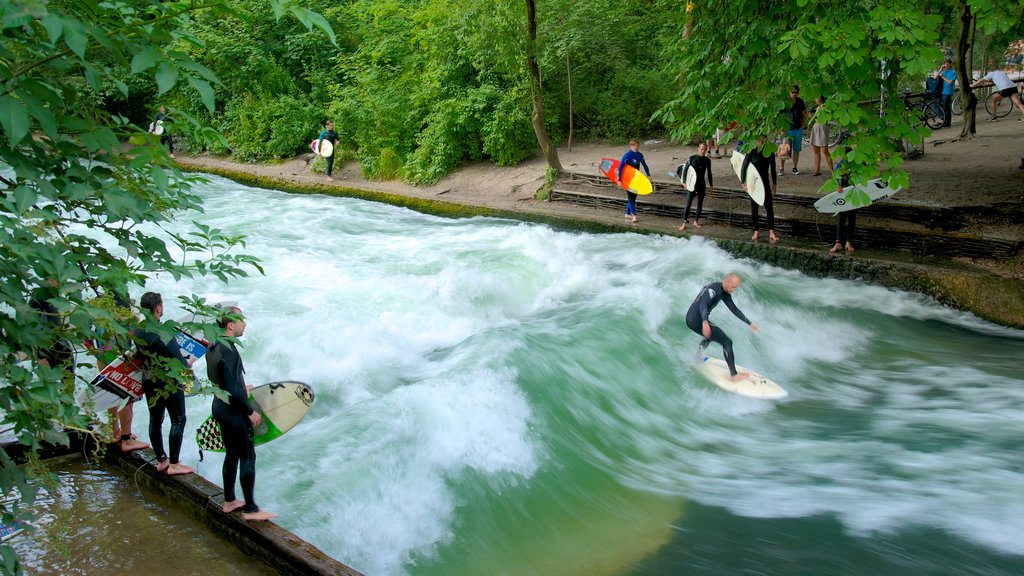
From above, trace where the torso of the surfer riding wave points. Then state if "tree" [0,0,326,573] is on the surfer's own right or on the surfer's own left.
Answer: on the surfer's own right

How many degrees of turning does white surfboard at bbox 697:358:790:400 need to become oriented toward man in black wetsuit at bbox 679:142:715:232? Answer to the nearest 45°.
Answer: approximately 135° to its left

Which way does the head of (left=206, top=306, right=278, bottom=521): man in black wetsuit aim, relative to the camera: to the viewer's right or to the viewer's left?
to the viewer's right

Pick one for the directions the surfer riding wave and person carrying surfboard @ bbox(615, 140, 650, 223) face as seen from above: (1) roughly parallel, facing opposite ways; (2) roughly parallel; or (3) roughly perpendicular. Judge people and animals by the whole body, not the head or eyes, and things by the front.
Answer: roughly perpendicular

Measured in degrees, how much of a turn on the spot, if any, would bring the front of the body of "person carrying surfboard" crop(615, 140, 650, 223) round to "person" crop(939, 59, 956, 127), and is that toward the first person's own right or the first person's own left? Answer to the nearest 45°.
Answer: approximately 135° to the first person's own left

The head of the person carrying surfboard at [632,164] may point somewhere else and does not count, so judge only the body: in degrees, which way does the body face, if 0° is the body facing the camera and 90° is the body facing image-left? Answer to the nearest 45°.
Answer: approximately 0°

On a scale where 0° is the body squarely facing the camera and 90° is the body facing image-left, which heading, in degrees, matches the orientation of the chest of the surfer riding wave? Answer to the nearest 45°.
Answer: approximately 270°

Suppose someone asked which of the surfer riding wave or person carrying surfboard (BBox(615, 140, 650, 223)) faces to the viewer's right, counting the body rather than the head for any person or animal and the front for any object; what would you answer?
the surfer riding wave

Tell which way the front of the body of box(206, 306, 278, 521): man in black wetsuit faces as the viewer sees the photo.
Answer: to the viewer's right

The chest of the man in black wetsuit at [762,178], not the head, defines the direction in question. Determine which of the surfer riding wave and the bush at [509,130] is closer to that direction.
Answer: the surfer riding wave
